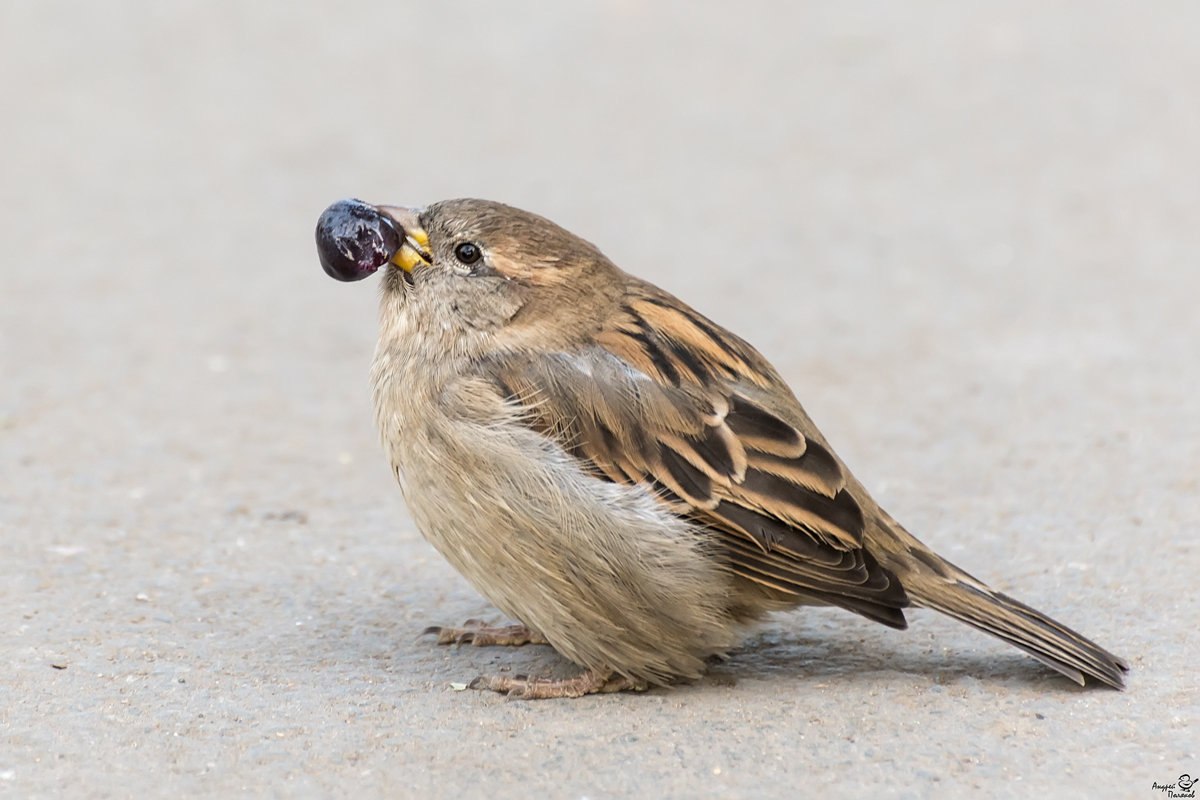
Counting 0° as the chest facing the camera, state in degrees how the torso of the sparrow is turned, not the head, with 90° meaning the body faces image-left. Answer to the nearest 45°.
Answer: approximately 90°
